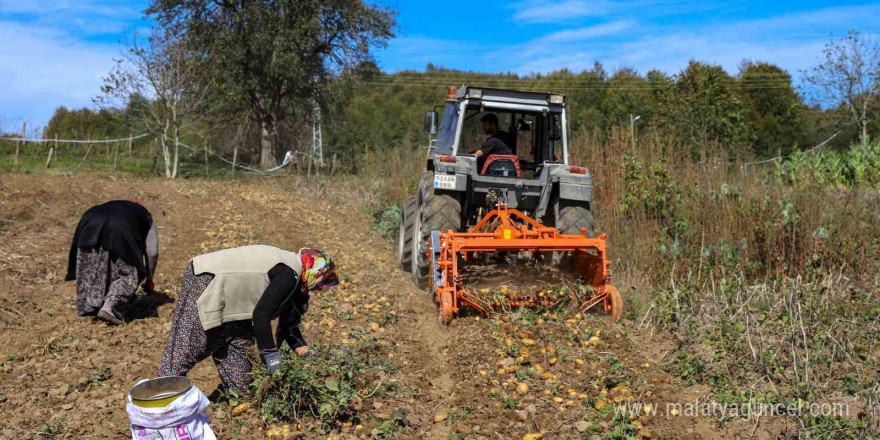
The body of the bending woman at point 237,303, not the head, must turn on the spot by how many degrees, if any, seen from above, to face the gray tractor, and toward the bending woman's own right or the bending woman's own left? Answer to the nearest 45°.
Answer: approximately 45° to the bending woman's own left

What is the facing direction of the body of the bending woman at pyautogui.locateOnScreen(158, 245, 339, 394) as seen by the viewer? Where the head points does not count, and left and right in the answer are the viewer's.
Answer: facing to the right of the viewer

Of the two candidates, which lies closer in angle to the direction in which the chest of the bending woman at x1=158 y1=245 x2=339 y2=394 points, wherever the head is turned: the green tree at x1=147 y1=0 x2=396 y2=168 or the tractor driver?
the tractor driver

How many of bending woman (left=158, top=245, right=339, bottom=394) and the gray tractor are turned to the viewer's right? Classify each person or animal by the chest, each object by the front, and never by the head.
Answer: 1

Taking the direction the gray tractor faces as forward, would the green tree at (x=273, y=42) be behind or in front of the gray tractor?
in front

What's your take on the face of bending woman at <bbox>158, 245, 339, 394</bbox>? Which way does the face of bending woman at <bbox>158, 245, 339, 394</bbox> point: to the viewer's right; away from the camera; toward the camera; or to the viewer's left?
to the viewer's right

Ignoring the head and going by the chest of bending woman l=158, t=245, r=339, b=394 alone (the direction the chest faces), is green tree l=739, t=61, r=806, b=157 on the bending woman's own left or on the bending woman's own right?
on the bending woman's own left

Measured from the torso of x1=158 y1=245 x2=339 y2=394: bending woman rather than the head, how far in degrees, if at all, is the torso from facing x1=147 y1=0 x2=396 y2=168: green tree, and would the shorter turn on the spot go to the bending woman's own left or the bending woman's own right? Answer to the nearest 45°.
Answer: approximately 90° to the bending woman's own left

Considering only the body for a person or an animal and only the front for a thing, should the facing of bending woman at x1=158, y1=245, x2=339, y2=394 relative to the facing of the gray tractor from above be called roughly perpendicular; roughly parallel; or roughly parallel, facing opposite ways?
roughly perpendicular

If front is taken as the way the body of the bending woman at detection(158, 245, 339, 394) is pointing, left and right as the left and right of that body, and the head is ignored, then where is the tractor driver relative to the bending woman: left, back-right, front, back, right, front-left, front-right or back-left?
front-left

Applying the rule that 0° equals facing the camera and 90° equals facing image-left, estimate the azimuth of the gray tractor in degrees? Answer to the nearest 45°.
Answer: approximately 180°
